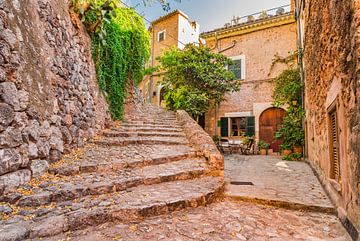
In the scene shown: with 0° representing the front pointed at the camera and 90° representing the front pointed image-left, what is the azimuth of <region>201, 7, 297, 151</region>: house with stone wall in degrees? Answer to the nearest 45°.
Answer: approximately 45°

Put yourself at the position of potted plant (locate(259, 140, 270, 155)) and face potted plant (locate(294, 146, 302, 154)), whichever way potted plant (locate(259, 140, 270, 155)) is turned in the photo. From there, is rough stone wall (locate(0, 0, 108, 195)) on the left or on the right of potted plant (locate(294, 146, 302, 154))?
right

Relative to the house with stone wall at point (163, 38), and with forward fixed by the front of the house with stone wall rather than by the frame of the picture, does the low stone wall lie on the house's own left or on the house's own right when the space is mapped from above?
on the house's own left

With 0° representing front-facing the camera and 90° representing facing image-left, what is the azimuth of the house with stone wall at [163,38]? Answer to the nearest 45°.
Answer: approximately 45°

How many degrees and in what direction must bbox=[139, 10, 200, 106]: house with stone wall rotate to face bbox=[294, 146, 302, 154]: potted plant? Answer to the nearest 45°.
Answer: approximately 90° to its left
